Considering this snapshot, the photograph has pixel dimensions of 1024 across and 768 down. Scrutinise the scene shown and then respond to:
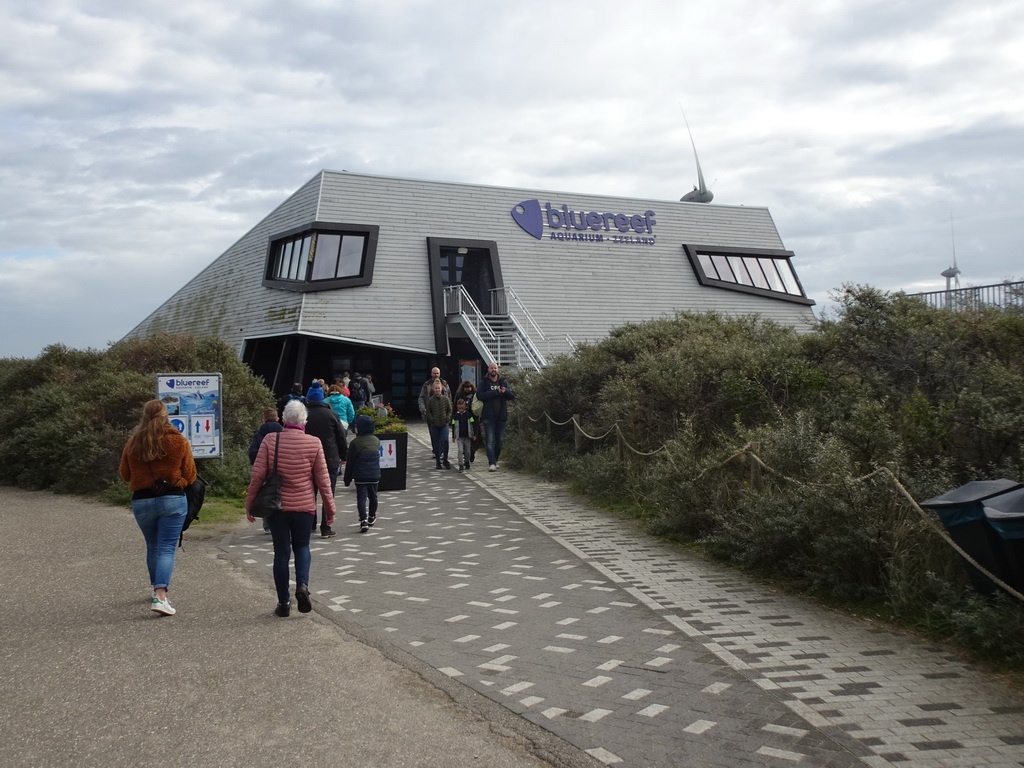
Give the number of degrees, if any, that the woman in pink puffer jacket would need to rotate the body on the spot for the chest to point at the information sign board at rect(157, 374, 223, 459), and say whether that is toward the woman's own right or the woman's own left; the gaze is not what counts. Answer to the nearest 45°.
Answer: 0° — they already face it

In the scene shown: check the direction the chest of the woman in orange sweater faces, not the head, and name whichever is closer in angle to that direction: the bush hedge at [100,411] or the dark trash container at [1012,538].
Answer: the bush hedge

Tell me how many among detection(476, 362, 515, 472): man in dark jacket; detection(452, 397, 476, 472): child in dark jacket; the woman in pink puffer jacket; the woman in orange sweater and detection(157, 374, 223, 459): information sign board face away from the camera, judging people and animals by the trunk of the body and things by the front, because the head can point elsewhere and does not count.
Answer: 2

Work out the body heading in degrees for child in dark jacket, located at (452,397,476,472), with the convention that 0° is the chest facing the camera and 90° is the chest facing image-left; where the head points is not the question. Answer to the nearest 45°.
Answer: approximately 0°

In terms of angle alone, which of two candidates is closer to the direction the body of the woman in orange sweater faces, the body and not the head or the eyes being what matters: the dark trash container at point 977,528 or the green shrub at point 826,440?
the green shrub

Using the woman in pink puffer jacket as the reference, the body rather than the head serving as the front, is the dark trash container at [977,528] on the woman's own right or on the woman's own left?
on the woman's own right

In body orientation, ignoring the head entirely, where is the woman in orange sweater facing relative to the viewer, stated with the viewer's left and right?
facing away from the viewer

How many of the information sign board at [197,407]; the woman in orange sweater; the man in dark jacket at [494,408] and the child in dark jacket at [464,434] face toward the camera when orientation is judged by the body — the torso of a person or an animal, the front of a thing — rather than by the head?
3

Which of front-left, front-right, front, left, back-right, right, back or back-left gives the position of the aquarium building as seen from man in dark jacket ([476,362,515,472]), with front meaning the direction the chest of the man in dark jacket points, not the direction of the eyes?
back

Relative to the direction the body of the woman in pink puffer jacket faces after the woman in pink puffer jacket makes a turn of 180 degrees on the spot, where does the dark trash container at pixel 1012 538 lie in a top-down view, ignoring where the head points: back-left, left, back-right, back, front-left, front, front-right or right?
front-left

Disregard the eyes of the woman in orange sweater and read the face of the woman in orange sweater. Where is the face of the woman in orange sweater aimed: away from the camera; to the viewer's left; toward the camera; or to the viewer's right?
away from the camera

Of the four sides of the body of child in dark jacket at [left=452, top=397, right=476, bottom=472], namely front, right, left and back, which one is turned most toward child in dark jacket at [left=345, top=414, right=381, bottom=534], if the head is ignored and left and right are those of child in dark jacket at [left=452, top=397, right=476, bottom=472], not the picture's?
front

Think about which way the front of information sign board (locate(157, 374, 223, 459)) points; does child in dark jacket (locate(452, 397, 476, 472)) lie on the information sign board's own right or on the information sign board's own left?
on the information sign board's own left

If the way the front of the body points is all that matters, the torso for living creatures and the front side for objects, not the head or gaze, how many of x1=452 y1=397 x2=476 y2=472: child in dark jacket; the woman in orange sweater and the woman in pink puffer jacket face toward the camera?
1

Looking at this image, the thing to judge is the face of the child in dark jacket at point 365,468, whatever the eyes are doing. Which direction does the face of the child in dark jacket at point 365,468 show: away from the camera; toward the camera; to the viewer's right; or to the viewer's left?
away from the camera

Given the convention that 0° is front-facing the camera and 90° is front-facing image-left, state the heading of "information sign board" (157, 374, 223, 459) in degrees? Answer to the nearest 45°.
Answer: approximately 0°

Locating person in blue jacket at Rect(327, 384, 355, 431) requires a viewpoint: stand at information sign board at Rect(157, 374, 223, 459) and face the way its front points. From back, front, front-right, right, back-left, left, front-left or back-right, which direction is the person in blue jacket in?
back-left

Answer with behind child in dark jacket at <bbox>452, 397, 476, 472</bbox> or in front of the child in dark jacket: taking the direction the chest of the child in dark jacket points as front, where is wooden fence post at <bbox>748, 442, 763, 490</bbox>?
in front
